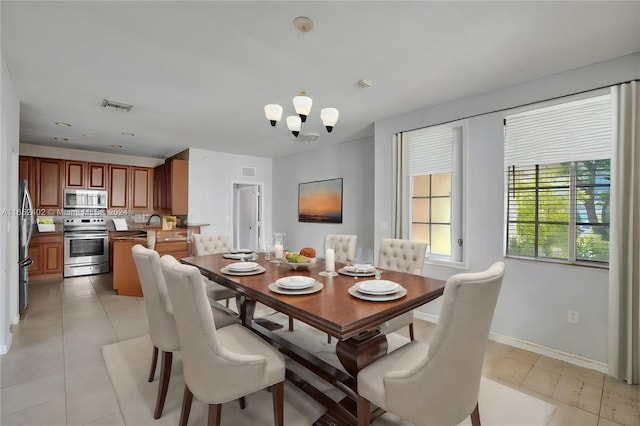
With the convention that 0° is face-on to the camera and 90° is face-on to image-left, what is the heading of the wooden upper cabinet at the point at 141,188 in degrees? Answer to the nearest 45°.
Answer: approximately 0°

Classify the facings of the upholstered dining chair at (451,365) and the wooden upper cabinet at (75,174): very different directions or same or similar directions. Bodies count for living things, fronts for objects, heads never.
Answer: very different directions

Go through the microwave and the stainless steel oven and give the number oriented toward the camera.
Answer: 2

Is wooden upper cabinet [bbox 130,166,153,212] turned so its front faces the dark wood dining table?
yes

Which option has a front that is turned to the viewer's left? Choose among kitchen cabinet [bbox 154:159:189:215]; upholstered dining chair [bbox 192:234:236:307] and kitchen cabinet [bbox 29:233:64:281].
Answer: kitchen cabinet [bbox 154:159:189:215]

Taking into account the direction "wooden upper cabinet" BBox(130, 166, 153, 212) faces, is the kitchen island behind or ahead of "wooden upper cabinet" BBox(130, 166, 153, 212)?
ahead

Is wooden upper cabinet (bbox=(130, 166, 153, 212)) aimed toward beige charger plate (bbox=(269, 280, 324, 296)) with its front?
yes

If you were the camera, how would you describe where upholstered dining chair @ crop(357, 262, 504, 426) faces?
facing away from the viewer and to the left of the viewer

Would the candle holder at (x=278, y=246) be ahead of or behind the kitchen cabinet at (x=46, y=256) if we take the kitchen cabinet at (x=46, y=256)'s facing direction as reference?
ahead

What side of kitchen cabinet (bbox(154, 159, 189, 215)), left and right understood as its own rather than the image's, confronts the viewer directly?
left

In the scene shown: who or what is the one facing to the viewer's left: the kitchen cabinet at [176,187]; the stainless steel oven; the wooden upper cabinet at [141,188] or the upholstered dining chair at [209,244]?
the kitchen cabinet

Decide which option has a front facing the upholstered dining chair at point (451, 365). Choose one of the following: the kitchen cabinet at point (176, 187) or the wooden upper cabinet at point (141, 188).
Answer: the wooden upper cabinet

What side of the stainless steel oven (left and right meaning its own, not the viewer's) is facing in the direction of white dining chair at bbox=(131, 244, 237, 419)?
front

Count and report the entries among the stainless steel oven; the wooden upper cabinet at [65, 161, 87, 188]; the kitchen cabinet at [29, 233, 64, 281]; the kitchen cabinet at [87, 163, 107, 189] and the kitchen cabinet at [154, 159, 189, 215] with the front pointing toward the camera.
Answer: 4
